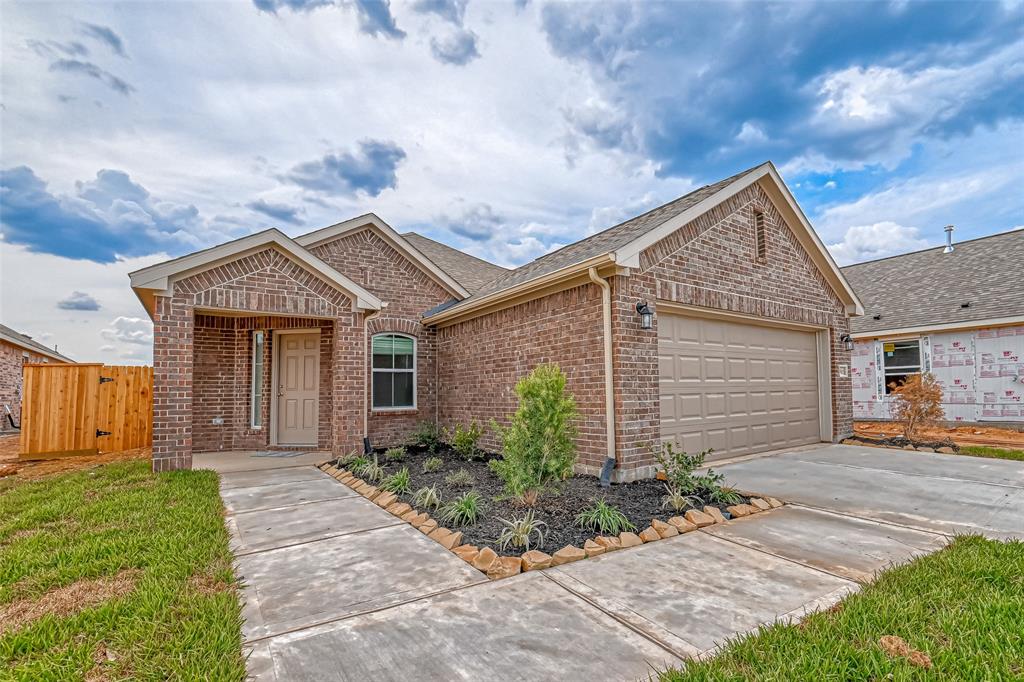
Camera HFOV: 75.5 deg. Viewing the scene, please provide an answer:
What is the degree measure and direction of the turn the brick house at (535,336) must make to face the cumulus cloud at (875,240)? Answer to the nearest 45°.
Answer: approximately 90° to its left

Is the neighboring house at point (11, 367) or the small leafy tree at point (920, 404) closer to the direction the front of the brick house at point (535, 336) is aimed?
the small leafy tree

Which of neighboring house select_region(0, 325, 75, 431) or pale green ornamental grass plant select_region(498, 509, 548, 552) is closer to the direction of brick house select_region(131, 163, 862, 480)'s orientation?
the pale green ornamental grass plant

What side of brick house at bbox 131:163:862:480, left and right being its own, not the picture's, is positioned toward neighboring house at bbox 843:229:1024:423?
left

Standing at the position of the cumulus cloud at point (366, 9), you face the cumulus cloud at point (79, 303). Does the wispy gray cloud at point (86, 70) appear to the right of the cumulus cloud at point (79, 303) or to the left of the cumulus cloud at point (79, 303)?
left
